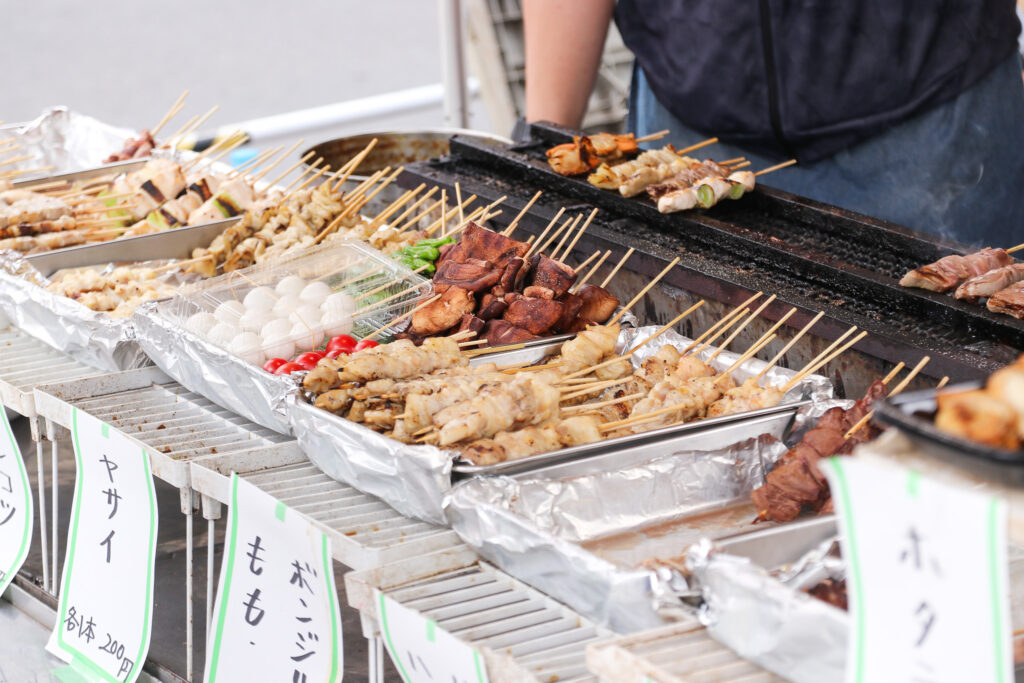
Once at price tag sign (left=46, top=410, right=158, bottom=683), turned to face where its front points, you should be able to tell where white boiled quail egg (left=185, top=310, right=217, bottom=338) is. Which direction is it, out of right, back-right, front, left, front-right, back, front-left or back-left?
back

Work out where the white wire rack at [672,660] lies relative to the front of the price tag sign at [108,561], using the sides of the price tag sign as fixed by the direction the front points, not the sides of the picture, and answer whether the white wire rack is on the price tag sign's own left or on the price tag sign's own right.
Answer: on the price tag sign's own left

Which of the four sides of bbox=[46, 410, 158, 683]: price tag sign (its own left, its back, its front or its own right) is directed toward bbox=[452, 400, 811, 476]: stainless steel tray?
left

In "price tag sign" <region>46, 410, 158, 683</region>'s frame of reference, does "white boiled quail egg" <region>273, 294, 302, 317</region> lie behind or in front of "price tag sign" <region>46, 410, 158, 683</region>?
behind

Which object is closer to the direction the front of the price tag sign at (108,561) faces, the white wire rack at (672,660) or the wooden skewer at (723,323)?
the white wire rack

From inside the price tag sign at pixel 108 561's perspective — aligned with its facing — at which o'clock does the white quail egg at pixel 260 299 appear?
The white quail egg is roughly at 6 o'clock from the price tag sign.

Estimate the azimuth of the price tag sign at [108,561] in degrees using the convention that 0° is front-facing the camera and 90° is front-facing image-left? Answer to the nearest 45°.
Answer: approximately 45°

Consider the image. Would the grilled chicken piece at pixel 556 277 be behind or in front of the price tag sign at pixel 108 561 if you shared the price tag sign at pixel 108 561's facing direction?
behind

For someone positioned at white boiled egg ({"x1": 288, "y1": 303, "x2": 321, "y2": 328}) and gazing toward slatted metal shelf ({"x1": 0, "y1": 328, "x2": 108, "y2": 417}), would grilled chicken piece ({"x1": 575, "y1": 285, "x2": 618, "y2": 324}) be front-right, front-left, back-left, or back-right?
back-right

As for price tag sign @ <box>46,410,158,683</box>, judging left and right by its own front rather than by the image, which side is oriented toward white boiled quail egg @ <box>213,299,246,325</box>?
back

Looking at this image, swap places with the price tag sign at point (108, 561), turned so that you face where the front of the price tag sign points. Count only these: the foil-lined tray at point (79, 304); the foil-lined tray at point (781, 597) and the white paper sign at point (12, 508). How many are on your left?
1

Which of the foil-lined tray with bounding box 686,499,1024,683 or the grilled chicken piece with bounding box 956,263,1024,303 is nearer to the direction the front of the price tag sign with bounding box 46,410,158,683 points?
the foil-lined tray

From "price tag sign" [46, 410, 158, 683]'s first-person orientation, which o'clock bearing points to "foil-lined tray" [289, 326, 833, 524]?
The foil-lined tray is roughly at 9 o'clock from the price tag sign.

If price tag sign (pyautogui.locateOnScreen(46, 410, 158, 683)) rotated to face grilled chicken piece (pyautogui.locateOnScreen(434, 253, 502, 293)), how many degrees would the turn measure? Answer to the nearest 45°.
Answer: approximately 135° to its left
